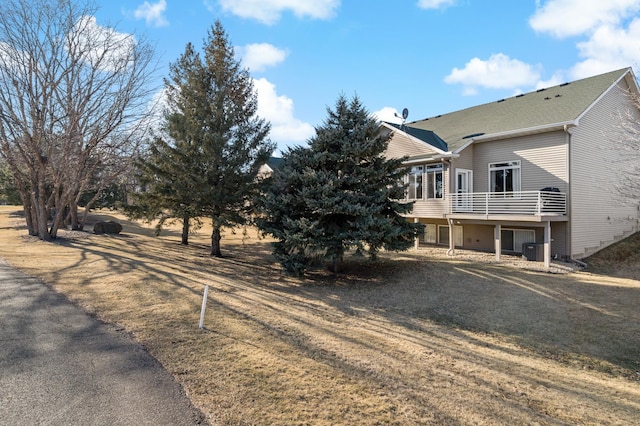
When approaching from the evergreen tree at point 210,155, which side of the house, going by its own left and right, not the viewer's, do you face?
back

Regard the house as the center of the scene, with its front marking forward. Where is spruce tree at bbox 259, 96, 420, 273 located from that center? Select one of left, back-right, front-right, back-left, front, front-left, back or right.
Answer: back

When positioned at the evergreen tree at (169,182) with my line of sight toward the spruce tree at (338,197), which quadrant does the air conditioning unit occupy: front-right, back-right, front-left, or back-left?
front-left
